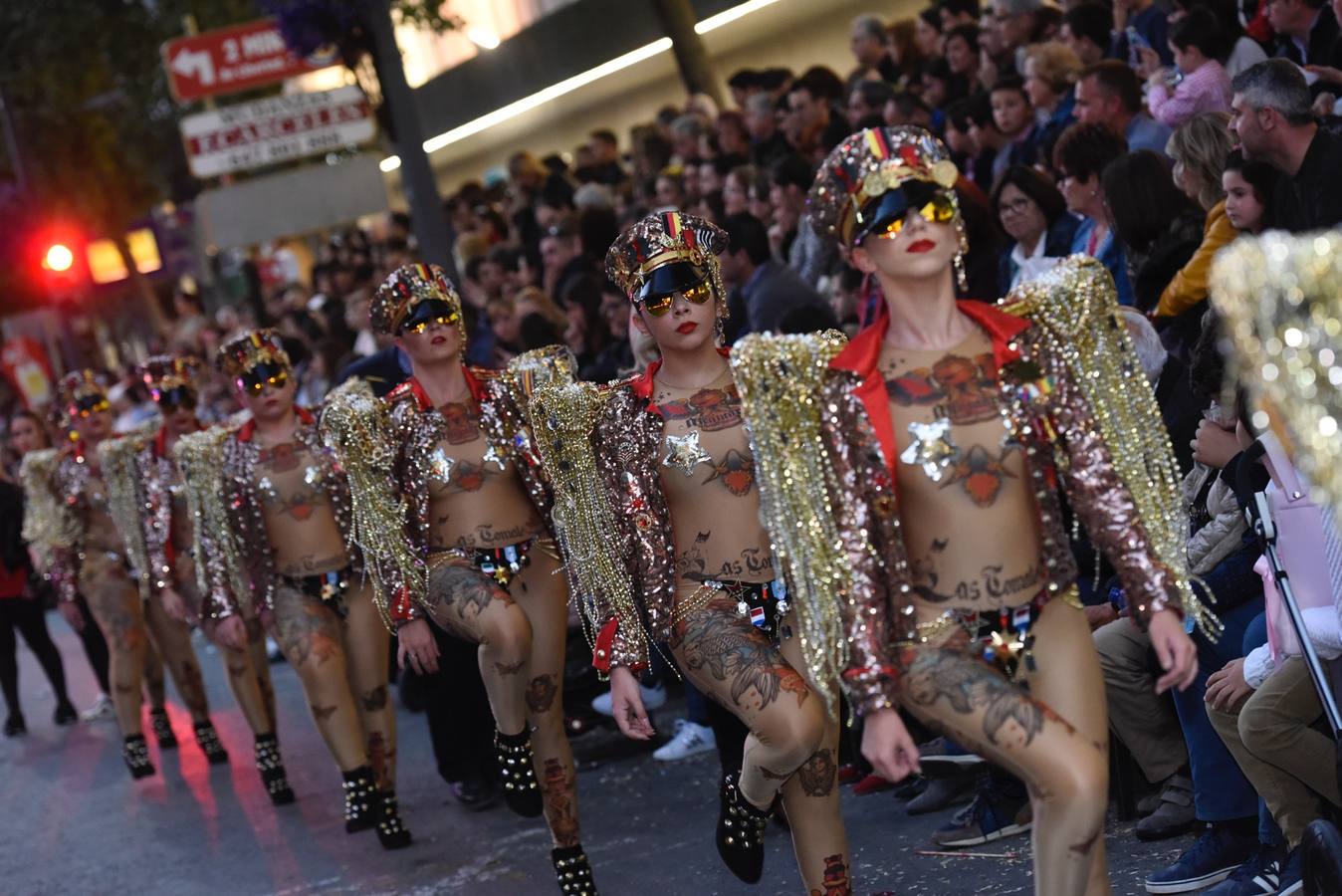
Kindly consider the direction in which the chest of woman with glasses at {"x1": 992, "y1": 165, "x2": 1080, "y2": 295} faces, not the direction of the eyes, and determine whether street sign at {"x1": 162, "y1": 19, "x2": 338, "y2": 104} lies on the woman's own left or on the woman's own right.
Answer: on the woman's own right

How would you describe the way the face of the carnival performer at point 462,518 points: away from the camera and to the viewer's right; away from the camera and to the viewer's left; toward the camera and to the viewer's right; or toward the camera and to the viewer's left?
toward the camera and to the viewer's right

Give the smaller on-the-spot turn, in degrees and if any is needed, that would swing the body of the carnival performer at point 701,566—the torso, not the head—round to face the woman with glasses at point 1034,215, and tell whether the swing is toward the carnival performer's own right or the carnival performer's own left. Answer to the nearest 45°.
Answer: approximately 90° to the carnival performer's own left

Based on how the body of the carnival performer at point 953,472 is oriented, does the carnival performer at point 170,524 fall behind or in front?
behind

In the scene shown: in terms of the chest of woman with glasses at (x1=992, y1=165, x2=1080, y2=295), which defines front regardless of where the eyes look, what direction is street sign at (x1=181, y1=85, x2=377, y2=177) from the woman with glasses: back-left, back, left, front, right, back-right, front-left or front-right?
right

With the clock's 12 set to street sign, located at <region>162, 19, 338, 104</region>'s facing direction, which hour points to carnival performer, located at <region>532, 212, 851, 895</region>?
The carnival performer is roughly at 12 o'clock from the street sign.

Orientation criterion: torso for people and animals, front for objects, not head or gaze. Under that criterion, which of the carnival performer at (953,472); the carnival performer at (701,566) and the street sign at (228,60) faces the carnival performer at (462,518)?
the street sign

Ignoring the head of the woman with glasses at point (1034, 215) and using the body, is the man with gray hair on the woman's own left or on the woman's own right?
on the woman's own left

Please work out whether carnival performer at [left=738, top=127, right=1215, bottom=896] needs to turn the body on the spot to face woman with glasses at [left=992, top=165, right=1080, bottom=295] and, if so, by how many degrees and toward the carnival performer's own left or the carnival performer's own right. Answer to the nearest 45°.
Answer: approximately 180°

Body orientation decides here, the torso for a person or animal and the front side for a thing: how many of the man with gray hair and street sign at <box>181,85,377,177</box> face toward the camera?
1

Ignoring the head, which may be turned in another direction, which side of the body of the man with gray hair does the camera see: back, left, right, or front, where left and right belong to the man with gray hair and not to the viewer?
left

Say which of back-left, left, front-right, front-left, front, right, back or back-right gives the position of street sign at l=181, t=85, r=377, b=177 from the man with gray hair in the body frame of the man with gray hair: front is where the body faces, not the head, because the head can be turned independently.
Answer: front-right
